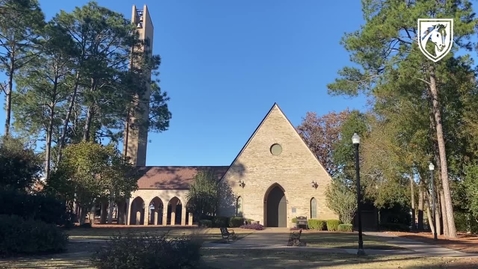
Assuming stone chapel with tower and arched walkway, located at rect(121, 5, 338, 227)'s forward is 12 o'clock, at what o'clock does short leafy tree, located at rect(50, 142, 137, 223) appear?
The short leafy tree is roughly at 2 o'clock from the stone chapel with tower and arched walkway.

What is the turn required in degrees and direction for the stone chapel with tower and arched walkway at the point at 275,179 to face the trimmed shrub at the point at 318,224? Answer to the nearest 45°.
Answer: approximately 45° to its left

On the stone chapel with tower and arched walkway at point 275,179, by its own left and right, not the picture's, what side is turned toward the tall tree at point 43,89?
right

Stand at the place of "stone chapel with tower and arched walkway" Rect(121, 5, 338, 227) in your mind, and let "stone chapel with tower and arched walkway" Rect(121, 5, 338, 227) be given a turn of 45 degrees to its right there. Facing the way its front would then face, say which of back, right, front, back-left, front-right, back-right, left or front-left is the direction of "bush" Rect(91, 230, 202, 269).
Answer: front-left

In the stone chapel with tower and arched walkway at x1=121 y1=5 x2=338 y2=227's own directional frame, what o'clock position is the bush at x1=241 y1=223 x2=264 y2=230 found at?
The bush is roughly at 1 o'clock from the stone chapel with tower and arched walkway.

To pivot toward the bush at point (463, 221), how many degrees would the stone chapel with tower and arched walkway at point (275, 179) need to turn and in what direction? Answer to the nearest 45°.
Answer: approximately 90° to its left

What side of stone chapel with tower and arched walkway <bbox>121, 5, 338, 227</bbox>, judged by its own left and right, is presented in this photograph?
front

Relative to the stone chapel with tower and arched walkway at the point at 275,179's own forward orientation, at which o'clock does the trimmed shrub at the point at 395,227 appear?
The trimmed shrub is roughly at 9 o'clock from the stone chapel with tower and arched walkway.

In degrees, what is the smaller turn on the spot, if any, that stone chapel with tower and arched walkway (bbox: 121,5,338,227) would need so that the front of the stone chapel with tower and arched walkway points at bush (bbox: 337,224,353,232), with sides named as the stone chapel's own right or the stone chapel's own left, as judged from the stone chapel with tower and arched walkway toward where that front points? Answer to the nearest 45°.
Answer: approximately 45° to the stone chapel's own left

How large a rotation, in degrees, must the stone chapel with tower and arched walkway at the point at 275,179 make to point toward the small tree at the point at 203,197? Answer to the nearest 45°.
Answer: approximately 90° to its right

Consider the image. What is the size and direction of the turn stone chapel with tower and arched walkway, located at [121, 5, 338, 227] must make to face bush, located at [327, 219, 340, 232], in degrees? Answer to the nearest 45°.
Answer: approximately 45° to its left

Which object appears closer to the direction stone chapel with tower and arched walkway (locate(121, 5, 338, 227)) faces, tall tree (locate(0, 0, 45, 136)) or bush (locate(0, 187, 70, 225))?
the bush

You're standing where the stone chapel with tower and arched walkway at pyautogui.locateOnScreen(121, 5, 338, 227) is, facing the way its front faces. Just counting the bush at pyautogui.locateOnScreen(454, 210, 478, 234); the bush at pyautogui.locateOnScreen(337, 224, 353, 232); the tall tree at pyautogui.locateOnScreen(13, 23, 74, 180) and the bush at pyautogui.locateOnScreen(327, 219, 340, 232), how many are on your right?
1
